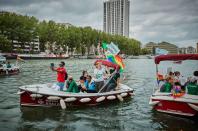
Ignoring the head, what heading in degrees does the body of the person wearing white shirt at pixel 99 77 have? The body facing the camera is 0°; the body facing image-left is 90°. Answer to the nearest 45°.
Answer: approximately 45°

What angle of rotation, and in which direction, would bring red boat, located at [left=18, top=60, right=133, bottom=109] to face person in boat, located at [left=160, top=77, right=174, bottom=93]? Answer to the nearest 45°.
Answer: approximately 180°

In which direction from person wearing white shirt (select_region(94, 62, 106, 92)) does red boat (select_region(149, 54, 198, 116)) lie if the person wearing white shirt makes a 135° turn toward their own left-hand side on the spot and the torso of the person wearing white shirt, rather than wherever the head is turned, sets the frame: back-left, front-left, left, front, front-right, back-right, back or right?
front-right

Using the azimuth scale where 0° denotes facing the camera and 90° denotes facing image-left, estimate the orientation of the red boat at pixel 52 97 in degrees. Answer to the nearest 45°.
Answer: approximately 90°

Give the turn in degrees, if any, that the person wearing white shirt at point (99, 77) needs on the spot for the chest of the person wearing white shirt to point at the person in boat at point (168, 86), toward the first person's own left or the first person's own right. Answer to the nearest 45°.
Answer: approximately 90° to the first person's own left
